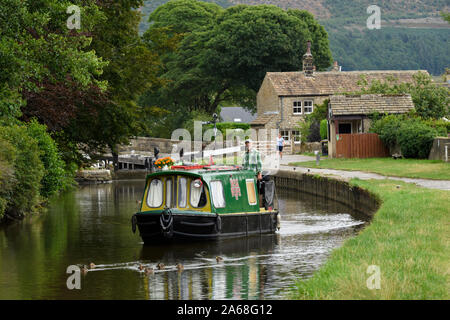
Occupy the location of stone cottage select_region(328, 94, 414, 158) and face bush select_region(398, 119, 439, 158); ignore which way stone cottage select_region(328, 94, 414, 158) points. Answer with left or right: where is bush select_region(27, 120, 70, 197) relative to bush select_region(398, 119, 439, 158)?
right

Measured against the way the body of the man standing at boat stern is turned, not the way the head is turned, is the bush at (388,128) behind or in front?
behind

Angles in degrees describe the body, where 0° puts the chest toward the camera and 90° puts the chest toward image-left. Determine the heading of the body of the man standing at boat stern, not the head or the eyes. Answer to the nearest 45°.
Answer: approximately 45°

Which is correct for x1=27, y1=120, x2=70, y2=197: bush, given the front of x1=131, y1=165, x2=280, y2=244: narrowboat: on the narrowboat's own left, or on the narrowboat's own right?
on the narrowboat's own right

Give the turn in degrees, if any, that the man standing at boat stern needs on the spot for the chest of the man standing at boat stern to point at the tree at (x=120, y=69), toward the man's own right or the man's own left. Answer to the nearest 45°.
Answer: approximately 90° to the man's own right

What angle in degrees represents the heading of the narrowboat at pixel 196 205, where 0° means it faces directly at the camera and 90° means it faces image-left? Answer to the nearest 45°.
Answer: approximately 45°

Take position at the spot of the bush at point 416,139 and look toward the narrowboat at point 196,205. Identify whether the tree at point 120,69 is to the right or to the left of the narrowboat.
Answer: right
